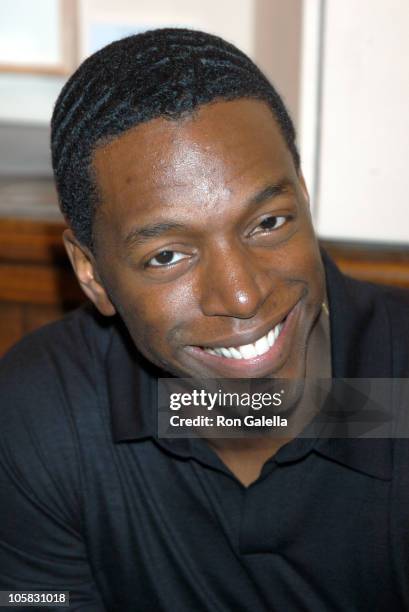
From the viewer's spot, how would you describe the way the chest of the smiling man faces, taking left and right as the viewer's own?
facing the viewer
